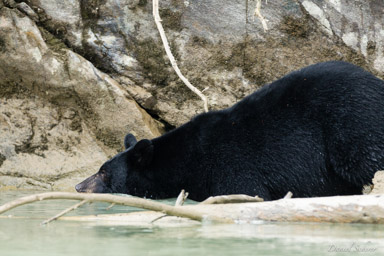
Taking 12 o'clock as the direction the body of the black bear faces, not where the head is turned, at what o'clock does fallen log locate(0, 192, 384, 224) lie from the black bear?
The fallen log is roughly at 9 o'clock from the black bear.

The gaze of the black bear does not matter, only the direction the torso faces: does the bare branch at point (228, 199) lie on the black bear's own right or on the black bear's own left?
on the black bear's own left

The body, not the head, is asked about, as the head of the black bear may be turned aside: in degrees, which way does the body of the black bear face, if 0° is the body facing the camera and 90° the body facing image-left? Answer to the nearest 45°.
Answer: approximately 90°

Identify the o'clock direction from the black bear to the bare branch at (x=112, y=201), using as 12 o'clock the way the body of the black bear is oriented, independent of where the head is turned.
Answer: The bare branch is roughly at 10 o'clock from the black bear.
